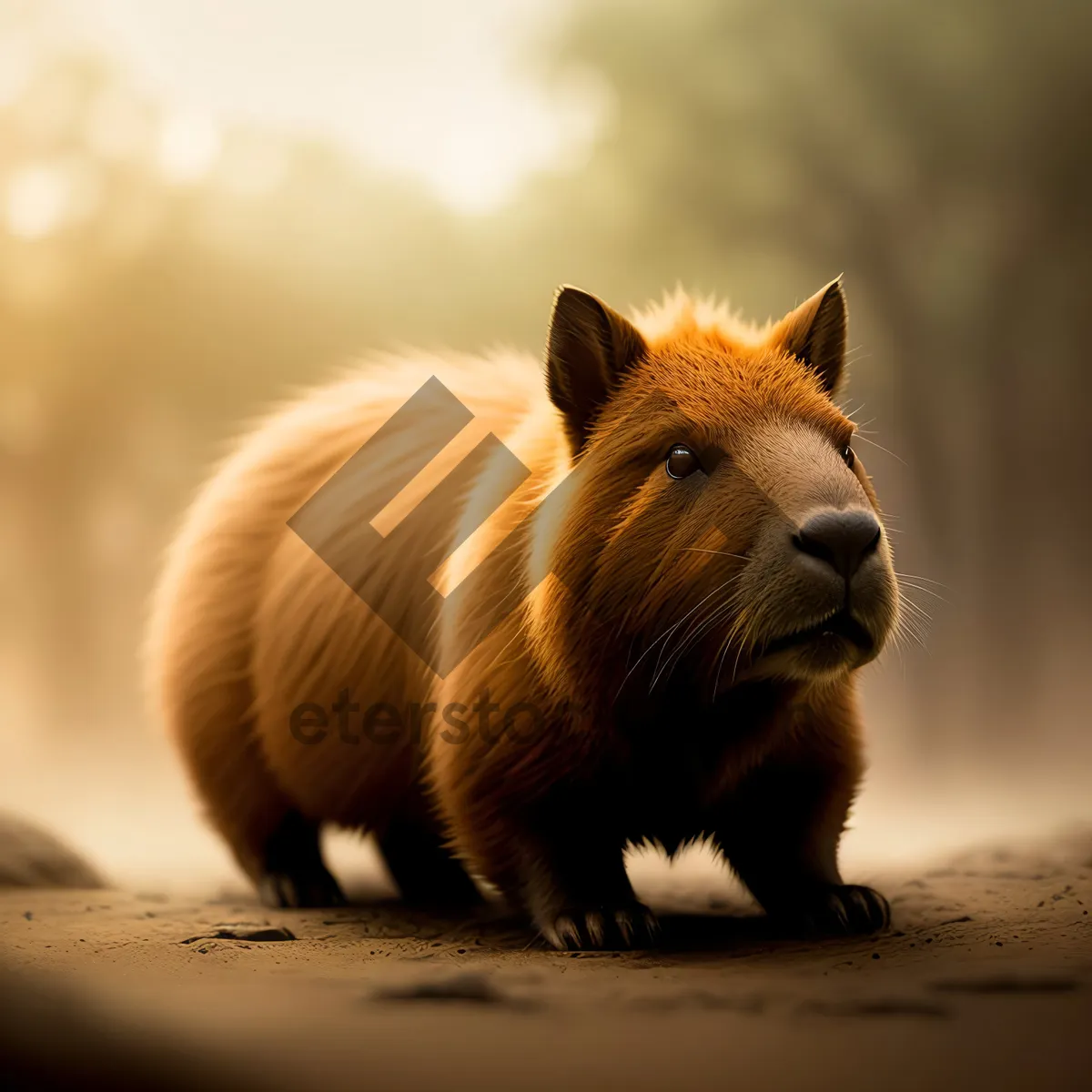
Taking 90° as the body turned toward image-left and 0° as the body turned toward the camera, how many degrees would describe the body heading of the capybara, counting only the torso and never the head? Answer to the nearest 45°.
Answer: approximately 315°

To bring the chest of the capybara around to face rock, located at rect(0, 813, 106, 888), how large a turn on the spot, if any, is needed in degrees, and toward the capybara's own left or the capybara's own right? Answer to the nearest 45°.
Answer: approximately 180°
